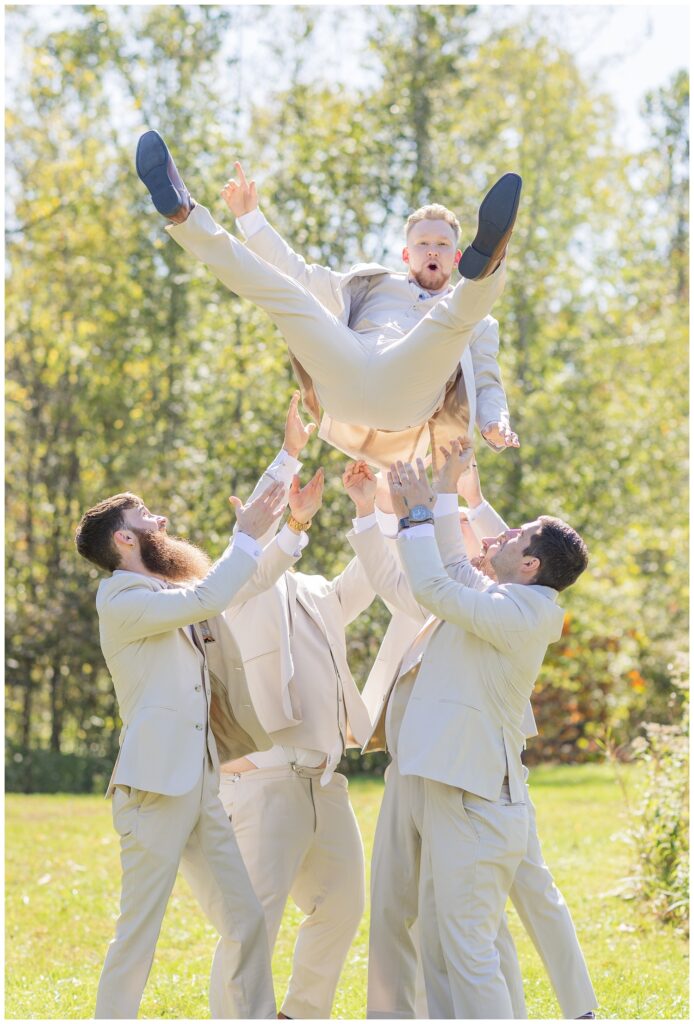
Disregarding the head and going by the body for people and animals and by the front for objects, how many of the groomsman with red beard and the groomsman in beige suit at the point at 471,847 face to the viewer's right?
1

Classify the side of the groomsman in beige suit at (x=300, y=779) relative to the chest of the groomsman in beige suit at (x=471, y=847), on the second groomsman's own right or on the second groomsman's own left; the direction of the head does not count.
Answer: on the second groomsman's own right

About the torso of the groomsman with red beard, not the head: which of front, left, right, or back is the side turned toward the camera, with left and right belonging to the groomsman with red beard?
right

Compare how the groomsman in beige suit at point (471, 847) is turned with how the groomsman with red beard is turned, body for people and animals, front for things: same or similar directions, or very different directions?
very different directions

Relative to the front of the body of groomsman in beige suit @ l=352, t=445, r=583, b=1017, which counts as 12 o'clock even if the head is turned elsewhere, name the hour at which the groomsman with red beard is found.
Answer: The groomsman with red beard is roughly at 12 o'clock from the groomsman in beige suit.

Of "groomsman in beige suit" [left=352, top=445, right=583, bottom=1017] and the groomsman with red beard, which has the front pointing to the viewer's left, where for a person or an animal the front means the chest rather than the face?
the groomsman in beige suit

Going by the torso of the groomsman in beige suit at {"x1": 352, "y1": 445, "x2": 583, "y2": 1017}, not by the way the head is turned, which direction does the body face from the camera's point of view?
to the viewer's left
